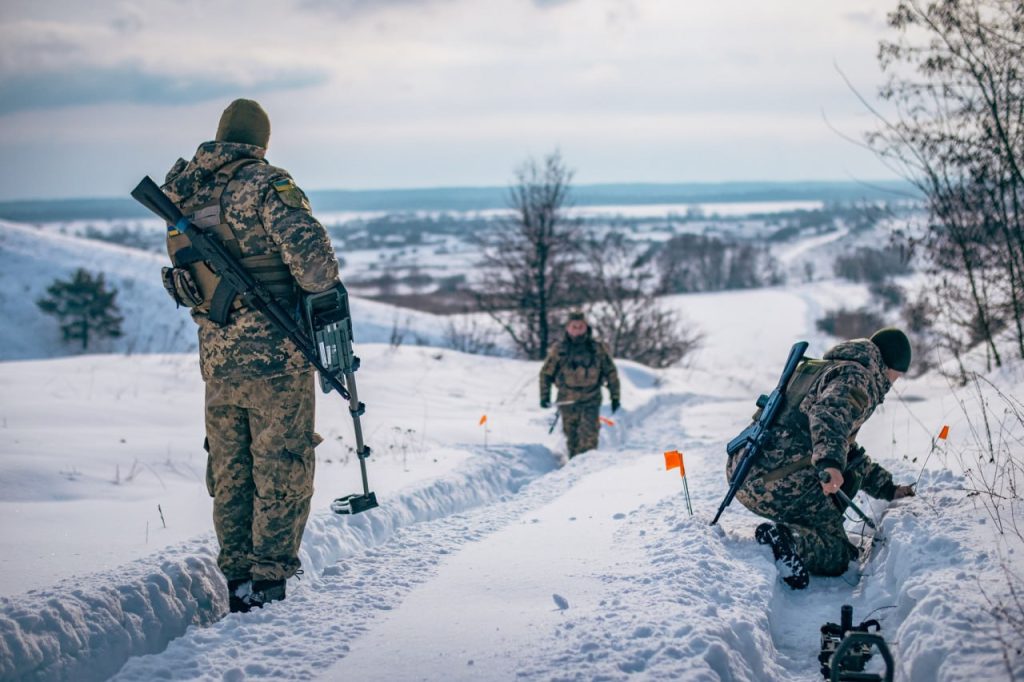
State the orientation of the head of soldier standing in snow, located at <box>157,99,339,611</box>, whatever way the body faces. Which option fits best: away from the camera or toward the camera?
away from the camera

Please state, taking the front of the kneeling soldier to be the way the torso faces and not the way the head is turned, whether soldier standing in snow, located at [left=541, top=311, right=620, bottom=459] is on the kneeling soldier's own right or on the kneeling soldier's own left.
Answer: on the kneeling soldier's own left

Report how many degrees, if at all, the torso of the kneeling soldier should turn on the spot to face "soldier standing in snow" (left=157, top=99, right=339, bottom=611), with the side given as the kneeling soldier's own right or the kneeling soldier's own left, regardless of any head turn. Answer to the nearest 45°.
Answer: approximately 135° to the kneeling soldier's own right

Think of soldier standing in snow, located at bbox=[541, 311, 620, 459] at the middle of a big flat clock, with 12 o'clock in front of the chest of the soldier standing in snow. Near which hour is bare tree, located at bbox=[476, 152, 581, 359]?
The bare tree is roughly at 6 o'clock from the soldier standing in snow.

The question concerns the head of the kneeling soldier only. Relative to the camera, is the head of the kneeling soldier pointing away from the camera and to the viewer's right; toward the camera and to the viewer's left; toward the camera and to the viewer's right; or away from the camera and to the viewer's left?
away from the camera and to the viewer's right

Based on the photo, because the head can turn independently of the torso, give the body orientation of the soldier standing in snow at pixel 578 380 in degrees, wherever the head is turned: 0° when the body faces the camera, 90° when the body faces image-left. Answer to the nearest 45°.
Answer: approximately 0°

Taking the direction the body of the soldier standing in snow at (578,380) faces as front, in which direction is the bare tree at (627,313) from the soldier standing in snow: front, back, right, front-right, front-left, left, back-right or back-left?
back

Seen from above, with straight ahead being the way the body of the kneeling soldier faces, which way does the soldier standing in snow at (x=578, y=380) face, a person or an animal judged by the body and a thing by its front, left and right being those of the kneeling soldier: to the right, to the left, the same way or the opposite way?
to the right

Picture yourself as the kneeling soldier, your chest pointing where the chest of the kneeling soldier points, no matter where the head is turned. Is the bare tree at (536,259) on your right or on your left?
on your left

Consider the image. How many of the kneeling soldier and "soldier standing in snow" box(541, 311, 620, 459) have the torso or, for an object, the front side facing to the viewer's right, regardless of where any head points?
1

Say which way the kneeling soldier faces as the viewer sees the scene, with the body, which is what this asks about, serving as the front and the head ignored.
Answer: to the viewer's right

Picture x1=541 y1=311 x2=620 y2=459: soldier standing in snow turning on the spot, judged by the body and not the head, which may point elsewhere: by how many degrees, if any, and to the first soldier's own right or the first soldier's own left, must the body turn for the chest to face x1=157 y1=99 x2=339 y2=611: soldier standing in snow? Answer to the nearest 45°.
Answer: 0° — they already face them
